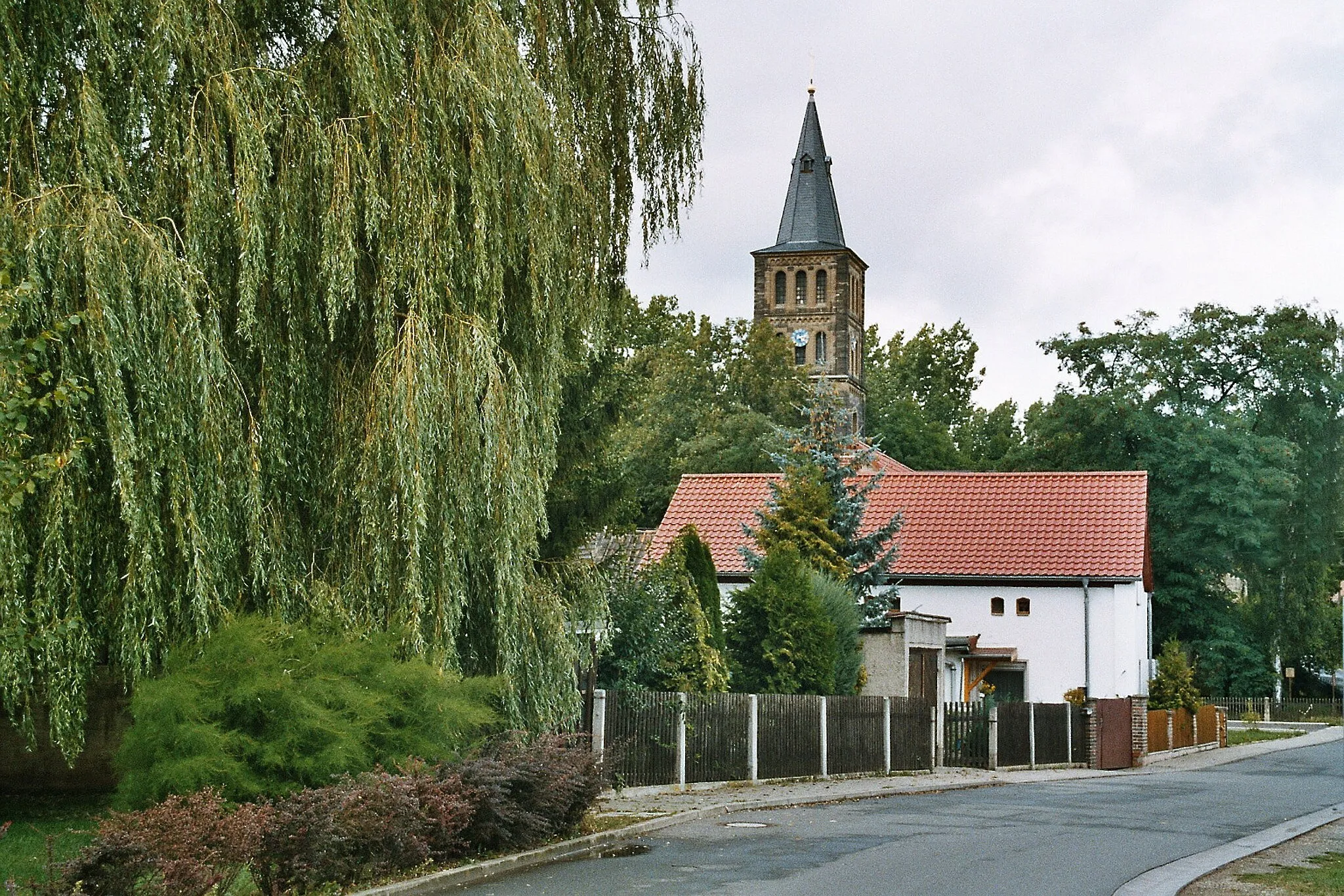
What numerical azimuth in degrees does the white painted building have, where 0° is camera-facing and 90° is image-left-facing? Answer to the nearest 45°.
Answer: approximately 0°

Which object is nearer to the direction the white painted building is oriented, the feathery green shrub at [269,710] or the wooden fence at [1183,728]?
the feathery green shrub

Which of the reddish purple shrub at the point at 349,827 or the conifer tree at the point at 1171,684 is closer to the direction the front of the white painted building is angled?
the reddish purple shrub

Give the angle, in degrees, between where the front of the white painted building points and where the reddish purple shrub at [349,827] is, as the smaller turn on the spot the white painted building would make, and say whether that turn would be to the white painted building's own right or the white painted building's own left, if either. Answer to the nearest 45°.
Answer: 0° — it already faces it

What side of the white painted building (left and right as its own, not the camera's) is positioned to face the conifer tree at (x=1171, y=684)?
left

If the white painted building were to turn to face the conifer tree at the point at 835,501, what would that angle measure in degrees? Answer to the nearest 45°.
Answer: approximately 45° to its right

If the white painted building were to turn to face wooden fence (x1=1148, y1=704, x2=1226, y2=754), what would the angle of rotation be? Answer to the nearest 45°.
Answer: approximately 90° to its left

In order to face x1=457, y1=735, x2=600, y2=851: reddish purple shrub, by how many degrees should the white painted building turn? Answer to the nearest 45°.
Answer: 0° — it already faces it
